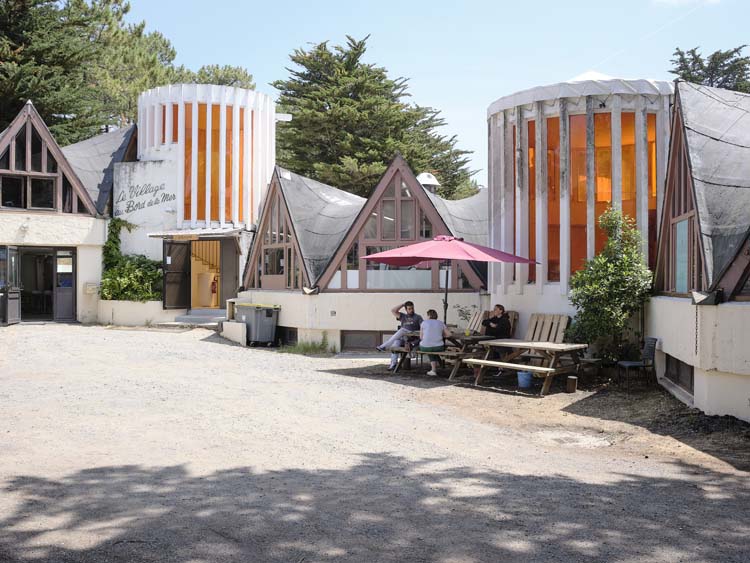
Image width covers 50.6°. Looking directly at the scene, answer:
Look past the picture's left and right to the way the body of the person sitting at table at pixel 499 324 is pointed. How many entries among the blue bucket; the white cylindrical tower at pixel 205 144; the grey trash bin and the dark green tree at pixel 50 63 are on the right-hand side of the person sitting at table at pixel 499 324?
3

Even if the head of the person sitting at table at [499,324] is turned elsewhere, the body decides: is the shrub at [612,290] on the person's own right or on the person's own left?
on the person's own left

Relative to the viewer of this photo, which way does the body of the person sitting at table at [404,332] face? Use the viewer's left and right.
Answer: facing the viewer and to the left of the viewer

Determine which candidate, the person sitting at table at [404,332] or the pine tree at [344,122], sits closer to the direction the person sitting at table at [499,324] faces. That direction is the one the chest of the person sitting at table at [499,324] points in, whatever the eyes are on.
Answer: the person sitting at table

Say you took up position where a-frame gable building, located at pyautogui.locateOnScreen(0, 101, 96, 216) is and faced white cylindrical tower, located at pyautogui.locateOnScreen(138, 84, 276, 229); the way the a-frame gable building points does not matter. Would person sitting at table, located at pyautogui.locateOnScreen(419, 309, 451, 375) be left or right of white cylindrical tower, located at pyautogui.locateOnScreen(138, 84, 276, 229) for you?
right

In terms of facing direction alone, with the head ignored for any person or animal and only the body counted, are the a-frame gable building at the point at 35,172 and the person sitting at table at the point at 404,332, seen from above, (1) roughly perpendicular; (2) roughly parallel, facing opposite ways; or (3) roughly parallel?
roughly perpendicular

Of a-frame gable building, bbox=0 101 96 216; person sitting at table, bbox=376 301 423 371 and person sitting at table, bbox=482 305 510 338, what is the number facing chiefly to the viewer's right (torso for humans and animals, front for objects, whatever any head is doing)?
0

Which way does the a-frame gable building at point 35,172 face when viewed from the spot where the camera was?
facing the viewer

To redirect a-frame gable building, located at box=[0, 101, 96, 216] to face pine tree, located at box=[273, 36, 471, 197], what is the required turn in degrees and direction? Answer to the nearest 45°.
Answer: approximately 135° to its left

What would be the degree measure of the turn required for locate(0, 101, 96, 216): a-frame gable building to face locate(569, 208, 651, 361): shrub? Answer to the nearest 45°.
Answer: approximately 45° to its left
